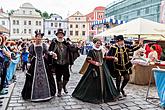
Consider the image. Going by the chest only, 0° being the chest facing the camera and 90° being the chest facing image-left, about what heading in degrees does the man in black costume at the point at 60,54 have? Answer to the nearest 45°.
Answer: approximately 0°

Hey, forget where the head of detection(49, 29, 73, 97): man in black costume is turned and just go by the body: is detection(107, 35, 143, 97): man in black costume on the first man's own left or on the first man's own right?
on the first man's own left

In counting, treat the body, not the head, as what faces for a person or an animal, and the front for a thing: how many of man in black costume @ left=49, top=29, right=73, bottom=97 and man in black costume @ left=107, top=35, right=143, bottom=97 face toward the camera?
2

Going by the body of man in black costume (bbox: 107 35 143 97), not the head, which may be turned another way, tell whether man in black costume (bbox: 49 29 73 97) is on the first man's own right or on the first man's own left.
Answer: on the first man's own right

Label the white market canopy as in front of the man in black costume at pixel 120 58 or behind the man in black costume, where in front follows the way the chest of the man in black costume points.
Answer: behind

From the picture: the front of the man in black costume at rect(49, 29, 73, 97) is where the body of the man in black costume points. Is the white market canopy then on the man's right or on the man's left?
on the man's left

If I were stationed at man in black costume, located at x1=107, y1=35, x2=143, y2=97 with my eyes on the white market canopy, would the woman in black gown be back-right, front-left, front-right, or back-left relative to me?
back-left

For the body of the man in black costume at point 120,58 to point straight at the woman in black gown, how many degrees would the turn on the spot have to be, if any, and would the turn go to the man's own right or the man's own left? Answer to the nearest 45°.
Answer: approximately 45° to the man's own right
